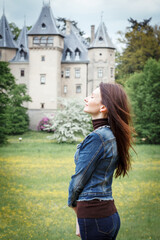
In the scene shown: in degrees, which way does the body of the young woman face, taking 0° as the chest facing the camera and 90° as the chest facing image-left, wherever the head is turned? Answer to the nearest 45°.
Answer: approximately 90°

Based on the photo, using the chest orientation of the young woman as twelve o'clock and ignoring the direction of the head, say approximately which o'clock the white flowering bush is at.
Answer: The white flowering bush is roughly at 3 o'clock from the young woman.

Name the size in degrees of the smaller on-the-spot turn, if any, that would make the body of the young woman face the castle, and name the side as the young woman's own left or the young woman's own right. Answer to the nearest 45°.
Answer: approximately 90° to the young woman's own right

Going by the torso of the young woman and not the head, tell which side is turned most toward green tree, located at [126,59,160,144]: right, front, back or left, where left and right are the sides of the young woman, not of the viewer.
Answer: right
